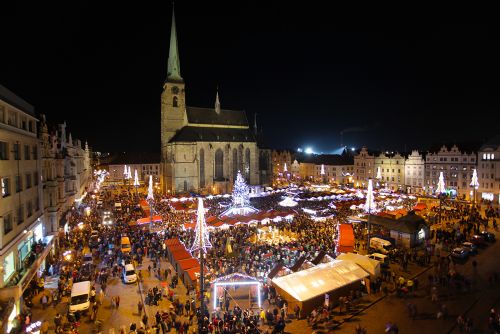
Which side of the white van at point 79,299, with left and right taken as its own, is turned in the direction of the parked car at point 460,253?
left

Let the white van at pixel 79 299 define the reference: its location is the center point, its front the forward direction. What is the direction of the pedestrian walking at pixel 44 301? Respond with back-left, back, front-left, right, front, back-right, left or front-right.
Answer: back-right

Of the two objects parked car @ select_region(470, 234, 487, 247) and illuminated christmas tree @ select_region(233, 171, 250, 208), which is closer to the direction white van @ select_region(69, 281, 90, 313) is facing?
the parked car

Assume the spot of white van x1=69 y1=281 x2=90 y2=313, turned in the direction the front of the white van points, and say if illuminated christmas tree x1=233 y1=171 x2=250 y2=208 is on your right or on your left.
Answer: on your left

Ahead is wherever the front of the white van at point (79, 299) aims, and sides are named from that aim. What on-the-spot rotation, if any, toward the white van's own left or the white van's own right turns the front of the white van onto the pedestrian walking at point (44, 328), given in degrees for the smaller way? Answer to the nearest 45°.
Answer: approximately 45° to the white van's own right

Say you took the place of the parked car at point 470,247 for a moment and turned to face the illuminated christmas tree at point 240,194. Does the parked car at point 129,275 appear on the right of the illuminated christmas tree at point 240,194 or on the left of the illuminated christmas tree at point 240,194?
left

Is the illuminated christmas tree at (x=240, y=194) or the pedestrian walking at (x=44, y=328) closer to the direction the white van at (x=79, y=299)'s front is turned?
the pedestrian walking

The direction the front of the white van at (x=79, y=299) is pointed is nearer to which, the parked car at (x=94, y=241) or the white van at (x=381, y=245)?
the white van

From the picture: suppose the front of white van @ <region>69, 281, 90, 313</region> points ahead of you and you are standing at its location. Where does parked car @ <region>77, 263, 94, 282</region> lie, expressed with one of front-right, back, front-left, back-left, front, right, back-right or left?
back

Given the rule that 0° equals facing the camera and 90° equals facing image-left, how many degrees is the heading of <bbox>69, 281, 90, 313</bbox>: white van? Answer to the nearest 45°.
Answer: approximately 0°

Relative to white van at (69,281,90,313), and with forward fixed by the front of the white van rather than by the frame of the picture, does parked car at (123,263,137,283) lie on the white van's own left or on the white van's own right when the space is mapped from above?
on the white van's own left

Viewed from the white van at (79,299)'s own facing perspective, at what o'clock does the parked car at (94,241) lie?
The parked car is roughly at 6 o'clock from the white van.
